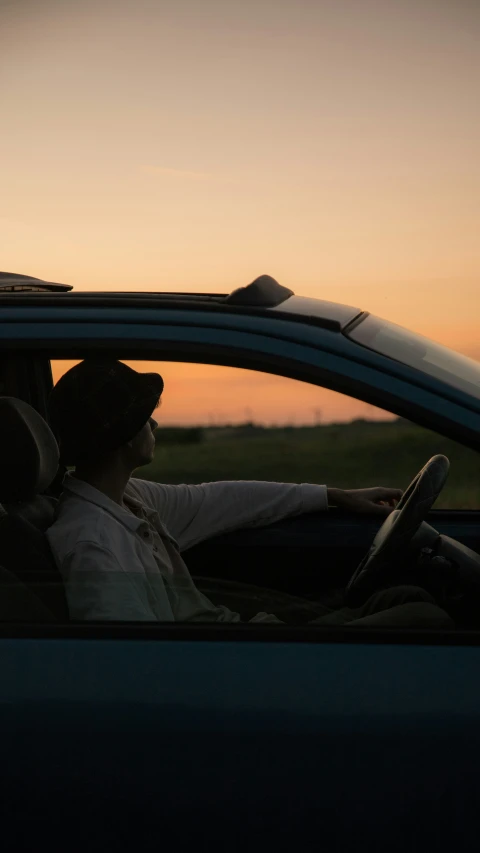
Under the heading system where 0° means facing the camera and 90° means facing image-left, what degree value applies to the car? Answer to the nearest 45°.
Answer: approximately 270°

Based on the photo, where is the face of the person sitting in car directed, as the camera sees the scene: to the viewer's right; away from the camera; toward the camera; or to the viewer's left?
to the viewer's right
